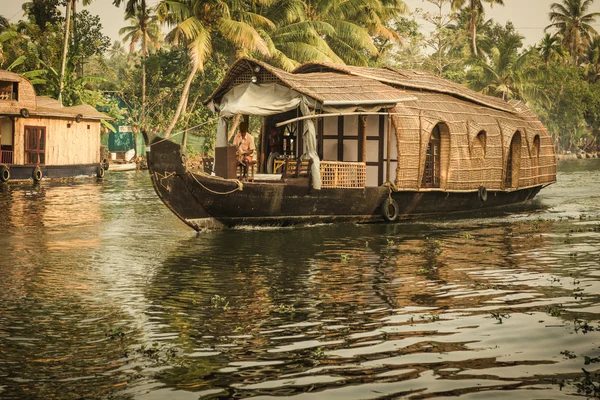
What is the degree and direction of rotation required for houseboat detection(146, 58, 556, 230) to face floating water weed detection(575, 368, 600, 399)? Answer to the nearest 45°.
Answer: approximately 45° to its left

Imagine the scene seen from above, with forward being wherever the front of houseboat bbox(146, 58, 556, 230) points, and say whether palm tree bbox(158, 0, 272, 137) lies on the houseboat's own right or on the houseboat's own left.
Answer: on the houseboat's own right

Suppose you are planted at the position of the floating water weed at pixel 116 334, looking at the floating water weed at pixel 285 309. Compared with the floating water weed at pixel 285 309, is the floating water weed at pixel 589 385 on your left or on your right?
right

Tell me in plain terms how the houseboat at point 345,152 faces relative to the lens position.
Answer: facing the viewer and to the left of the viewer

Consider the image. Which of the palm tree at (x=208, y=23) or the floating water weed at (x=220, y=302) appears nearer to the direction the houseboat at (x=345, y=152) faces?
the floating water weed

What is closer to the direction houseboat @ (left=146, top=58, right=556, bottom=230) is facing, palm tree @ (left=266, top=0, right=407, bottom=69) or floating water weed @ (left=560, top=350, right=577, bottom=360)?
the floating water weed

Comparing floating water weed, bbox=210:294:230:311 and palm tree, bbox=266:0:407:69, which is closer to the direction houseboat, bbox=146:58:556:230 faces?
the floating water weed

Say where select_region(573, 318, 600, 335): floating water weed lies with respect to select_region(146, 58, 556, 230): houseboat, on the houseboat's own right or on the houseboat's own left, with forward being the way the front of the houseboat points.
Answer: on the houseboat's own left

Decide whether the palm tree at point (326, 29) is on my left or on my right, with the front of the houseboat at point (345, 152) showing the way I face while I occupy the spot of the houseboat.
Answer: on my right

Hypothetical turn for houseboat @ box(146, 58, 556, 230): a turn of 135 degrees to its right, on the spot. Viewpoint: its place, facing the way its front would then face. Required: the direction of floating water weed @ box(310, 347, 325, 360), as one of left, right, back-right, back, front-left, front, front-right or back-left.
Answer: back

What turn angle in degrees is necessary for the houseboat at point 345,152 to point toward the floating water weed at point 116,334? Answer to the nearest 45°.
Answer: approximately 45° to its left

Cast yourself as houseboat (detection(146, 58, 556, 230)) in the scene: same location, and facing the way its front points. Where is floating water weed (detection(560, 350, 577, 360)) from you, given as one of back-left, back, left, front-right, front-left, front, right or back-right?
front-left
